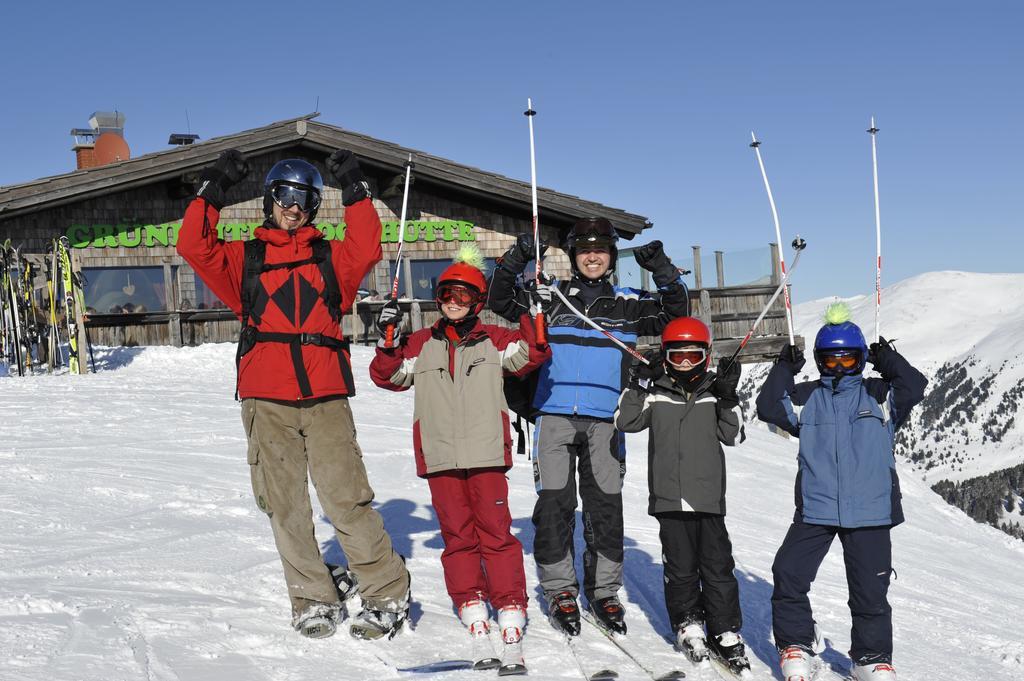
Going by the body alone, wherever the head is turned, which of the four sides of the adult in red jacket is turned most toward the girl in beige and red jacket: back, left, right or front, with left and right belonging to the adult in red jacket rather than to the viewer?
left

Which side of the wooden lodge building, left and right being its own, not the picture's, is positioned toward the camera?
front

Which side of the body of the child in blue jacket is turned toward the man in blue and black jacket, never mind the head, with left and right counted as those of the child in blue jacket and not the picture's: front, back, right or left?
right

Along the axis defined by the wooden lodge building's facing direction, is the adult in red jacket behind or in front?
in front

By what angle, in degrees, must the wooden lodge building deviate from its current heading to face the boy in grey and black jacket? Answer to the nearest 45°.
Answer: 0° — it already faces them

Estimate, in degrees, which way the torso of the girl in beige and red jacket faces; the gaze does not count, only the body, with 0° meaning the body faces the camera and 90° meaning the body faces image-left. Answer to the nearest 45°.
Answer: approximately 0°

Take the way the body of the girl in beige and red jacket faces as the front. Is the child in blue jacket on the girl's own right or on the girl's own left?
on the girl's own left

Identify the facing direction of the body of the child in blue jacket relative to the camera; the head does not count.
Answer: toward the camera

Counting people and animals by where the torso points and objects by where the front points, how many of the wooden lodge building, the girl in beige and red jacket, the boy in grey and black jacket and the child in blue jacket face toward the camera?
4

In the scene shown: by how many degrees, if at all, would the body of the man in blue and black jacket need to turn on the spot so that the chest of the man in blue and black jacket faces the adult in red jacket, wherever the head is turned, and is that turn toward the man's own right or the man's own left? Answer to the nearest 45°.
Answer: approximately 45° to the man's own right

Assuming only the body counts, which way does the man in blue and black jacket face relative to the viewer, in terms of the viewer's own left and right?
facing the viewer
